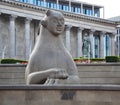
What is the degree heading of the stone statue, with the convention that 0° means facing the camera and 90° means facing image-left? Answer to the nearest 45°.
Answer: approximately 315°
